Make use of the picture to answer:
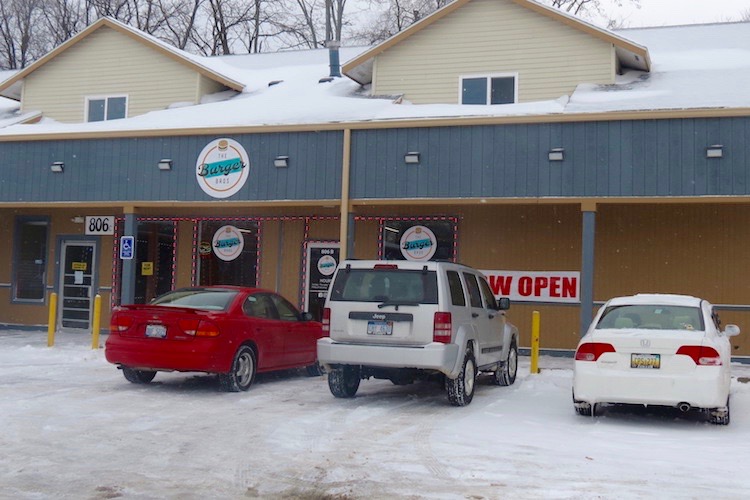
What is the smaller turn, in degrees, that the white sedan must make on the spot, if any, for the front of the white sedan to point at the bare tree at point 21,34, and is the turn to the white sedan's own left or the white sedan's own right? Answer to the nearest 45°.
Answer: approximately 45° to the white sedan's own left

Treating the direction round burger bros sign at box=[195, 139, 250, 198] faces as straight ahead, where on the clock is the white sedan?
The white sedan is roughly at 11 o'clock from the round burger bros sign.

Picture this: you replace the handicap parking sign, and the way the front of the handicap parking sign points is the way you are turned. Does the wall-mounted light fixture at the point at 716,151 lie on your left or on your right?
on your left

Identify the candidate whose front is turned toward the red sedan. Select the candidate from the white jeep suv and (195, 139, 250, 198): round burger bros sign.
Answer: the round burger bros sign

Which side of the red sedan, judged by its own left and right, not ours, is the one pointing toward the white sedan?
right

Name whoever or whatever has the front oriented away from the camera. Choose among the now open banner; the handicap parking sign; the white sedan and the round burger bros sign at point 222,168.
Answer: the white sedan

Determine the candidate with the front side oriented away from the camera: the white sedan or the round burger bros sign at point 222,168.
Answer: the white sedan

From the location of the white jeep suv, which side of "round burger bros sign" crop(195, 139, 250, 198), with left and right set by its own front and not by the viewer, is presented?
front

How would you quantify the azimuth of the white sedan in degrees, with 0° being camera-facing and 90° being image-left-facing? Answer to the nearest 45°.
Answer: approximately 180°

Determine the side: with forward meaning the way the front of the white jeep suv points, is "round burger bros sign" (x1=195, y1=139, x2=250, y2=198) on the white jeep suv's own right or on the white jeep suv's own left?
on the white jeep suv's own left

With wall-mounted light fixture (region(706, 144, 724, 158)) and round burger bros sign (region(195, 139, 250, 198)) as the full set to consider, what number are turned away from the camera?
0

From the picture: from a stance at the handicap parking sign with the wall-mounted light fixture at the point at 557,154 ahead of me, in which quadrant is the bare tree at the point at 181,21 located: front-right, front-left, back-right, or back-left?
back-left

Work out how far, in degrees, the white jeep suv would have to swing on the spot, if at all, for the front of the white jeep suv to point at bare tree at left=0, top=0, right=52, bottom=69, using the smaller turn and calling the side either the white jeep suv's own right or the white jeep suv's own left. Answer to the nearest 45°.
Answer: approximately 90° to the white jeep suv's own left

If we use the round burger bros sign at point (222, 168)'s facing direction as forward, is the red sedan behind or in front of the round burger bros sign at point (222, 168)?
in front

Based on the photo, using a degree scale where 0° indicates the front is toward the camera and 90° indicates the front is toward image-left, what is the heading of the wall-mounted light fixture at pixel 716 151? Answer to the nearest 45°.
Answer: approximately 0°
